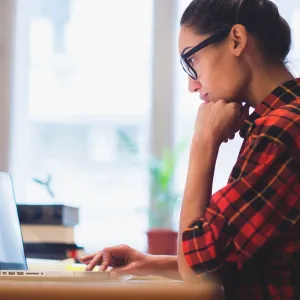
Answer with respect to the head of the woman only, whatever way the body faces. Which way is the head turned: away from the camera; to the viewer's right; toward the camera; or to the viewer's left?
to the viewer's left

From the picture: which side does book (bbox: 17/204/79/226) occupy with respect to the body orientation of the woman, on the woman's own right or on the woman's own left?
on the woman's own right

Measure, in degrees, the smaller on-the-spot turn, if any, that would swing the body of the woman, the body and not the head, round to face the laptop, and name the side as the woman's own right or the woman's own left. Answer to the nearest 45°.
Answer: approximately 45° to the woman's own right

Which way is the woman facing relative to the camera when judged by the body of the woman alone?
to the viewer's left

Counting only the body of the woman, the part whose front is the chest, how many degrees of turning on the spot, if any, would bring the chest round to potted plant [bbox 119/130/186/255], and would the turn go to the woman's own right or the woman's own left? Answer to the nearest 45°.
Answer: approximately 90° to the woman's own right

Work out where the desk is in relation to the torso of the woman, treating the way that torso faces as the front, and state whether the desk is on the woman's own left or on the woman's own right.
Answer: on the woman's own left

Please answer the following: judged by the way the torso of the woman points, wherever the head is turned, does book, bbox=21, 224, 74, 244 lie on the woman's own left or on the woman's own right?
on the woman's own right
